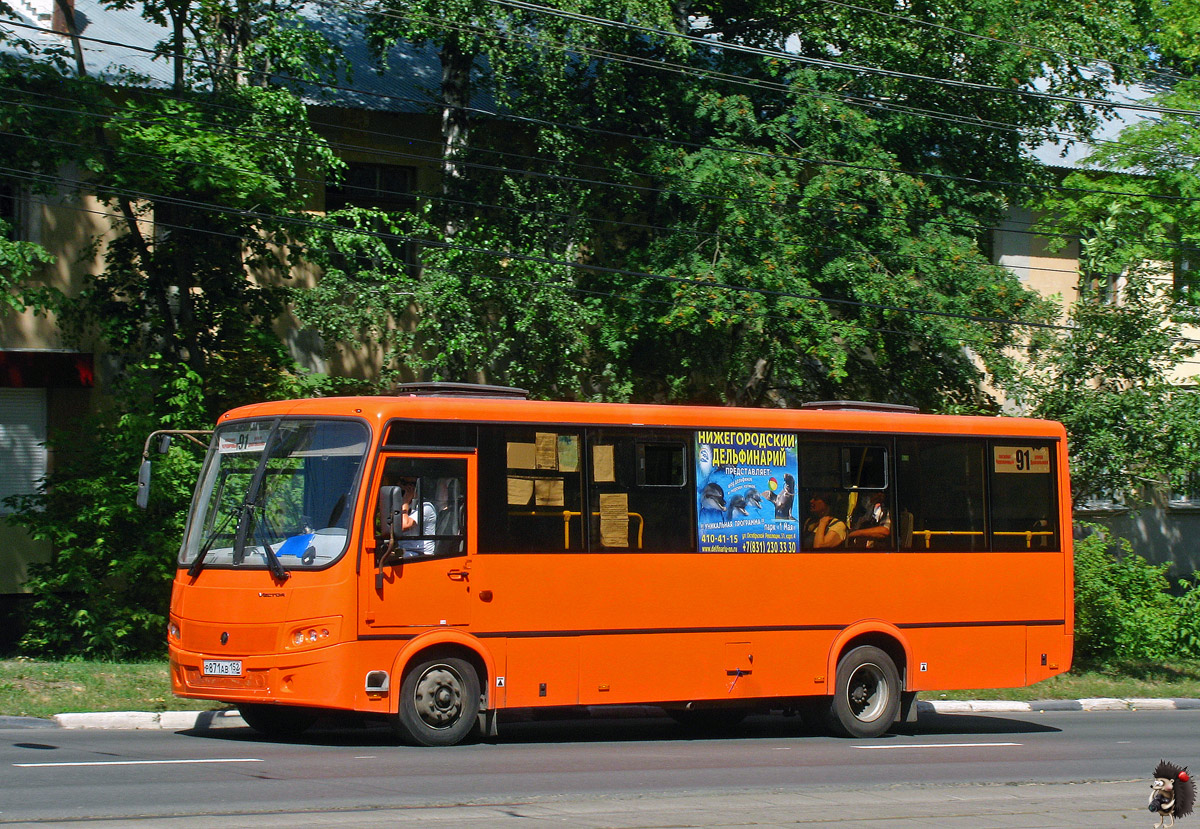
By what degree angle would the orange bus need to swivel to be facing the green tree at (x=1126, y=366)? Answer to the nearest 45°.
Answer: approximately 180°

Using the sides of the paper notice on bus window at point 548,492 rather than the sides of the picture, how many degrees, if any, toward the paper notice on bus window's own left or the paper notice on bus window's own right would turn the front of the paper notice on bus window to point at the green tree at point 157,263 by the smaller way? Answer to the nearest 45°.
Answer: approximately 135° to the paper notice on bus window's own right

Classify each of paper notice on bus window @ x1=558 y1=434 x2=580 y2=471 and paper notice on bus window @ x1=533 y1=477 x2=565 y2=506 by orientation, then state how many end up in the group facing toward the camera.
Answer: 2

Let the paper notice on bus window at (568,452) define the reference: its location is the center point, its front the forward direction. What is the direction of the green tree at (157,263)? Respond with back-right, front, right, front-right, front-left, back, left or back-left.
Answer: back-right

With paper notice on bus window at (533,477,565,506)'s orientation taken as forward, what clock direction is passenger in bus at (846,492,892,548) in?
The passenger in bus is roughly at 8 o'clock from the paper notice on bus window.

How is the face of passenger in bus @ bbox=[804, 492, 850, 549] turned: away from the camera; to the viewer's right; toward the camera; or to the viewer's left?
to the viewer's left

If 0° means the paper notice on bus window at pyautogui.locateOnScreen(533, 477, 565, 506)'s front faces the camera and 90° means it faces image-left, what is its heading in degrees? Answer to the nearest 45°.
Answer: approximately 0°

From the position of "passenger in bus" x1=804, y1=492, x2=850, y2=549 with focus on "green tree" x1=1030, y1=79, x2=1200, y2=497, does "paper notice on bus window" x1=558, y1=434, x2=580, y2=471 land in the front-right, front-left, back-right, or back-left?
back-left

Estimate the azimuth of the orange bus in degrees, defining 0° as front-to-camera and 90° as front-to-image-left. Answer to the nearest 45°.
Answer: approximately 45°

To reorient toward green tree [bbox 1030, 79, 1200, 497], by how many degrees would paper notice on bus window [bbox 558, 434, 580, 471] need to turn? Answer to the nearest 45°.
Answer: approximately 135° to its left

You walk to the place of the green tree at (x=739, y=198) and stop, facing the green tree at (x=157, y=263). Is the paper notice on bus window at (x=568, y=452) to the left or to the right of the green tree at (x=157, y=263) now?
left

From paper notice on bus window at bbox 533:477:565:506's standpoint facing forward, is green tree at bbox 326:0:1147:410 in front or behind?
behind
